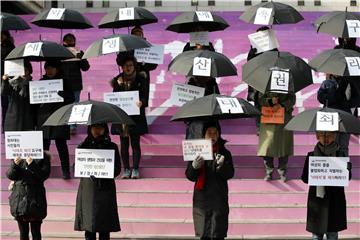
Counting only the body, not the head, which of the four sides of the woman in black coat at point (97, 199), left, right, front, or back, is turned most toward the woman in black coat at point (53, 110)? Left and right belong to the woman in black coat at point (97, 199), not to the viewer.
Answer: back

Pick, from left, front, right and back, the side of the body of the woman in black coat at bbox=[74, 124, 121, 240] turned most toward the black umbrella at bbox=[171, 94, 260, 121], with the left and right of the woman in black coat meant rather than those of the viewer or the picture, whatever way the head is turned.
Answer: left

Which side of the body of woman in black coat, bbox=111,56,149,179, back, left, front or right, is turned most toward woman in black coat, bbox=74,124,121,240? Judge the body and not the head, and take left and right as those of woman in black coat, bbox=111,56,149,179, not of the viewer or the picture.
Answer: front

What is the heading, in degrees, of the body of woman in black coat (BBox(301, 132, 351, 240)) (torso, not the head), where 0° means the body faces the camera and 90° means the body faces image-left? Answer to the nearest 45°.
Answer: approximately 0°

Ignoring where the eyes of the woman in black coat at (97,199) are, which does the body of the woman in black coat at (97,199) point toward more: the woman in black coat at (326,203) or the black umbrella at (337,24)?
the woman in black coat

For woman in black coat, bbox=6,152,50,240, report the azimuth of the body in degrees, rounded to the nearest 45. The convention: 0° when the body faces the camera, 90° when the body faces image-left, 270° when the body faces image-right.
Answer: approximately 0°

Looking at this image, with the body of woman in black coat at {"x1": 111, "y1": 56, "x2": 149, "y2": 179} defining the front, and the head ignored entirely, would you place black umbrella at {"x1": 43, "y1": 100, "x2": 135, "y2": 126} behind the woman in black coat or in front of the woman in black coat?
in front

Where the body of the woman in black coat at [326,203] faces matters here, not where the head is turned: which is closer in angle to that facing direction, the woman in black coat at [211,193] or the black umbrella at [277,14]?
the woman in black coat

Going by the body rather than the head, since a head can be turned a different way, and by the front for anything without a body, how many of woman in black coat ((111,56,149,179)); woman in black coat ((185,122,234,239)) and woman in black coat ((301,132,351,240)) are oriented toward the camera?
3

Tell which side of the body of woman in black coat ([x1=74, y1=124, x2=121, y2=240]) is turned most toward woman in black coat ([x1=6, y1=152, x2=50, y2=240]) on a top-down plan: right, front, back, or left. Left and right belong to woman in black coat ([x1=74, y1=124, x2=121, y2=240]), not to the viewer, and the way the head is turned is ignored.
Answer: right

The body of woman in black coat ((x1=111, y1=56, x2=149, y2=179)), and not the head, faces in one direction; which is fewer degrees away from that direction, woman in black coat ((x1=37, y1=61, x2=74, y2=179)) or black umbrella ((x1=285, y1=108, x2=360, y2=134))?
the black umbrella

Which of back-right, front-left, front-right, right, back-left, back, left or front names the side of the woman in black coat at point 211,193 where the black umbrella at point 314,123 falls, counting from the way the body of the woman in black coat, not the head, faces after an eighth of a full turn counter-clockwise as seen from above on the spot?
front-left
